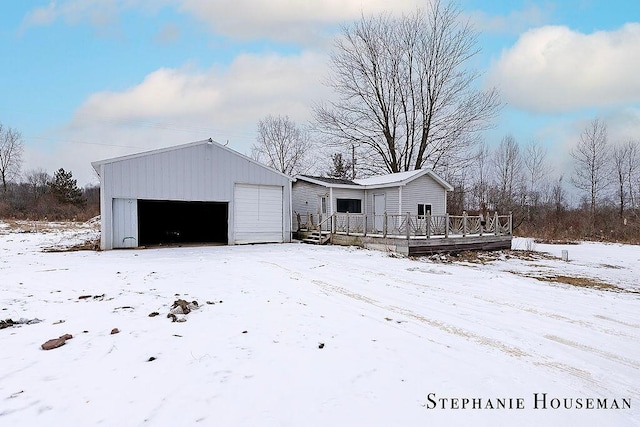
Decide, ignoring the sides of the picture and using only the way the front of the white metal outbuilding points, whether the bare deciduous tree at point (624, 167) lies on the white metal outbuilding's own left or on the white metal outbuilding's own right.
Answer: on the white metal outbuilding's own left

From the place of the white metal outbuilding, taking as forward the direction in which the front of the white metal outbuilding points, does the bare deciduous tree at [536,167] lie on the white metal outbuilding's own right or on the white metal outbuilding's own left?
on the white metal outbuilding's own left

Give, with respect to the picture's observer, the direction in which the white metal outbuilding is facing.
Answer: facing the viewer

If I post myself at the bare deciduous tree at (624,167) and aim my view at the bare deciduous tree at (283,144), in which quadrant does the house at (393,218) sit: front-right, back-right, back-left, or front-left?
front-left

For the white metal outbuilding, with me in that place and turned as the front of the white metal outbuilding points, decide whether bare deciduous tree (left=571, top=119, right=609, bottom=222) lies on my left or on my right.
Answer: on my left

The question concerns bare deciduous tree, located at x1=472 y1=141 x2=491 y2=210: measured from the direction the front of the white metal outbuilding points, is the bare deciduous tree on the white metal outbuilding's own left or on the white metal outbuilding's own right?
on the white metal outbuilding's own left

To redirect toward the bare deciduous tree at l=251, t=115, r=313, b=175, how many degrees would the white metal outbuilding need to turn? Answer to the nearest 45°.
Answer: approximately 180°

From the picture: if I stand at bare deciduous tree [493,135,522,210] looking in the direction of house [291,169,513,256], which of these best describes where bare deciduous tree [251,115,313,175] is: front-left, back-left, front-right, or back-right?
front-right

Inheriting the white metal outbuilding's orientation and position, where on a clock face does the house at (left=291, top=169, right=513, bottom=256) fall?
The house is roughly at 9 o'clock from the white metal outbuilding.
